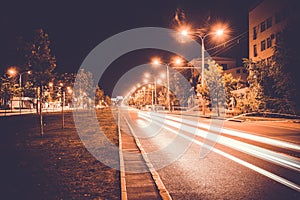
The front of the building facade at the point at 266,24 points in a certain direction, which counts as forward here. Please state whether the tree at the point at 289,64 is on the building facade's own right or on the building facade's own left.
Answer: on the building facade's own left

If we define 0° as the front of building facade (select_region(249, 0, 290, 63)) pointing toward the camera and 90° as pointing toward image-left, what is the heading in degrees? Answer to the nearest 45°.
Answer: approximately 45°

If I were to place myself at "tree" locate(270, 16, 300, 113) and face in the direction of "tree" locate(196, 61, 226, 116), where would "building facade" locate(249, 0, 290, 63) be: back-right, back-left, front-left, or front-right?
front-right

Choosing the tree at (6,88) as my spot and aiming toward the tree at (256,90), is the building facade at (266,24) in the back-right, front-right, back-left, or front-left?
front-left

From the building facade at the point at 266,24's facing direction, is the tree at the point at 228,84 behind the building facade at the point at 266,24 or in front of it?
in front
